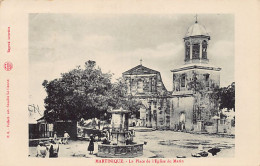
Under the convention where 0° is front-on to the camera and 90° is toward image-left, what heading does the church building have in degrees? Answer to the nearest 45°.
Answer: approximately 45°

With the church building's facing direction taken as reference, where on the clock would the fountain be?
The fountain is roughly at 1 o'clock from the church building.

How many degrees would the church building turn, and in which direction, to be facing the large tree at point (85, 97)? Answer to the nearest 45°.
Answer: approximately 45° to its right

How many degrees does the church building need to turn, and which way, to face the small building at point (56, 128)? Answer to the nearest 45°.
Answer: approximately 45° to its right

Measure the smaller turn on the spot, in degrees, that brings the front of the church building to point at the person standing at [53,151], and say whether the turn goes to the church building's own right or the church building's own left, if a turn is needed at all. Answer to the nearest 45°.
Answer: approximately 45° to the church building's own right

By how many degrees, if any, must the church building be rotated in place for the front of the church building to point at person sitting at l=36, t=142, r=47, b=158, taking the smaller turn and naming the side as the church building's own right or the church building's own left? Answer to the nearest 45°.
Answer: approximately 45° to the church building's own right
